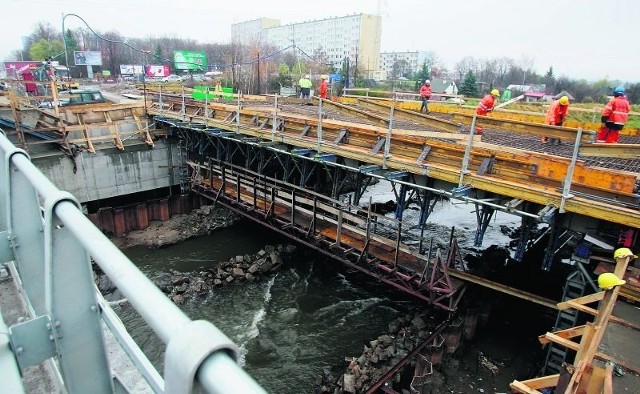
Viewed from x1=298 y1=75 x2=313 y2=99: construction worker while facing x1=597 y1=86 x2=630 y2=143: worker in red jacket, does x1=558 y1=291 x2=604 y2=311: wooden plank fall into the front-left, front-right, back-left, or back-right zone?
front-right

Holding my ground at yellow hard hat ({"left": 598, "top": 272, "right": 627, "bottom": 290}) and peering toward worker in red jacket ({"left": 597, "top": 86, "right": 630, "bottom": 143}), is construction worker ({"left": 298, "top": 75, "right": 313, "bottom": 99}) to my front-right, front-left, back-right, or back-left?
front-left

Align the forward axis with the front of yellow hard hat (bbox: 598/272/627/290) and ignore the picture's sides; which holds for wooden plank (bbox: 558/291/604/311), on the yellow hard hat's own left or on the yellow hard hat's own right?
on the yellow hard hat's own left
